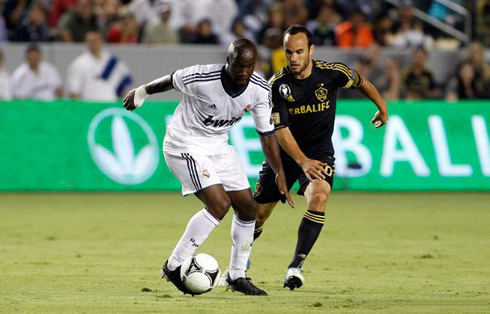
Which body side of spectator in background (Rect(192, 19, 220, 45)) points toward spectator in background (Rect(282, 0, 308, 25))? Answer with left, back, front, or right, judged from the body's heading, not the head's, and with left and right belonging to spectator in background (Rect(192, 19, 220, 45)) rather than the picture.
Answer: left

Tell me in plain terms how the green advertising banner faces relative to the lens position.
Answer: facing the viewer

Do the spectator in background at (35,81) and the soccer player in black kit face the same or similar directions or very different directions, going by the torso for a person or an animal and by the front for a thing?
same or similar directions

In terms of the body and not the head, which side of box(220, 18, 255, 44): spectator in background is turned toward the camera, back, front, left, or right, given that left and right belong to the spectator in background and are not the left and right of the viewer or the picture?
front

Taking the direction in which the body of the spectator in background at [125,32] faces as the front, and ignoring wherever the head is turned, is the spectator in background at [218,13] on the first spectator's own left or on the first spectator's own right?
on the first spectator's own left

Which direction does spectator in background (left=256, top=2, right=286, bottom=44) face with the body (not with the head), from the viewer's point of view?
toward the camera

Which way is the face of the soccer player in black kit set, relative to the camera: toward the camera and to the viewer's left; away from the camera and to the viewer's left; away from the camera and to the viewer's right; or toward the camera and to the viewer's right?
toward the camera and to the viewer's left

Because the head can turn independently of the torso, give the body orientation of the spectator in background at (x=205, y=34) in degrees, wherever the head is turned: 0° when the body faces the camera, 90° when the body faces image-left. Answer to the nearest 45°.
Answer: approximately 0°

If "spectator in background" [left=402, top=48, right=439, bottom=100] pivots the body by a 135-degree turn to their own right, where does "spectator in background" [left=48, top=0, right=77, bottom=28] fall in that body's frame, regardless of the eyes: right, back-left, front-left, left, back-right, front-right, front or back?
front-left

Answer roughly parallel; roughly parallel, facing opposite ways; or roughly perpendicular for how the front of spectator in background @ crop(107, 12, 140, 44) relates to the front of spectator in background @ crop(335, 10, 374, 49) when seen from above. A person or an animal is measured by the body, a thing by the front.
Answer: roughly parallel

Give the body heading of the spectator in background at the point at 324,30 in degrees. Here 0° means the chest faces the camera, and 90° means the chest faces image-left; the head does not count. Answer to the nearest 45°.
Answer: approximately 0°

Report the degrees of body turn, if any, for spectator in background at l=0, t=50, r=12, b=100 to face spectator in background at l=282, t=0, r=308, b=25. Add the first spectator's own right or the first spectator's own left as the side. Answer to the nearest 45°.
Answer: approximately 90° to the first spectator's own left

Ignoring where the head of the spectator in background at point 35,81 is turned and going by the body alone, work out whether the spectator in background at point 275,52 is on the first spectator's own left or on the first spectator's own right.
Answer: on the first spectator's own left
